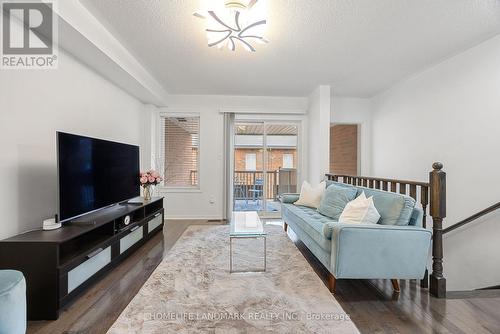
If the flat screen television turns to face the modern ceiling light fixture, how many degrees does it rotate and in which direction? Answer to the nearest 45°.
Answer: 0° — it already faces it

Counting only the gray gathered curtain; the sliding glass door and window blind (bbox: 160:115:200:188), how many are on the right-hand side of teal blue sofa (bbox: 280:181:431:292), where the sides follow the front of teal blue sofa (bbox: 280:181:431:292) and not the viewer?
3

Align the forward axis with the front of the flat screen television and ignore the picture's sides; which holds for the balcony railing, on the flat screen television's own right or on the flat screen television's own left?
on the flat screen television's own left

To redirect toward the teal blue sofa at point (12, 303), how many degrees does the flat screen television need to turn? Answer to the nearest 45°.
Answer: approximately 45° to its right

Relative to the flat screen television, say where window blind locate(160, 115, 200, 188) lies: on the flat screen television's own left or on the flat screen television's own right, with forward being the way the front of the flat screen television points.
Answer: on the flat screen television's own left

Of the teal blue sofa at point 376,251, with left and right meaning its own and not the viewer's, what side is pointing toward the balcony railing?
right

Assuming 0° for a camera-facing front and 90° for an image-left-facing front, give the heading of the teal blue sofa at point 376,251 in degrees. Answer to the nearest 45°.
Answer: approximately 45°

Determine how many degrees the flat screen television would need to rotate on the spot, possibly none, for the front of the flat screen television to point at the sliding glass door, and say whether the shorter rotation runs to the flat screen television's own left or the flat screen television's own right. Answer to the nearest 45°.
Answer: approximately 90° to the flat screen television's own left

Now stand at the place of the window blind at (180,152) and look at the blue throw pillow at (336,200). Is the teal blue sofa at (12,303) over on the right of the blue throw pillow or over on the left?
right

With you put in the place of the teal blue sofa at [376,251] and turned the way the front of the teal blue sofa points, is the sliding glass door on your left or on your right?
on your right
